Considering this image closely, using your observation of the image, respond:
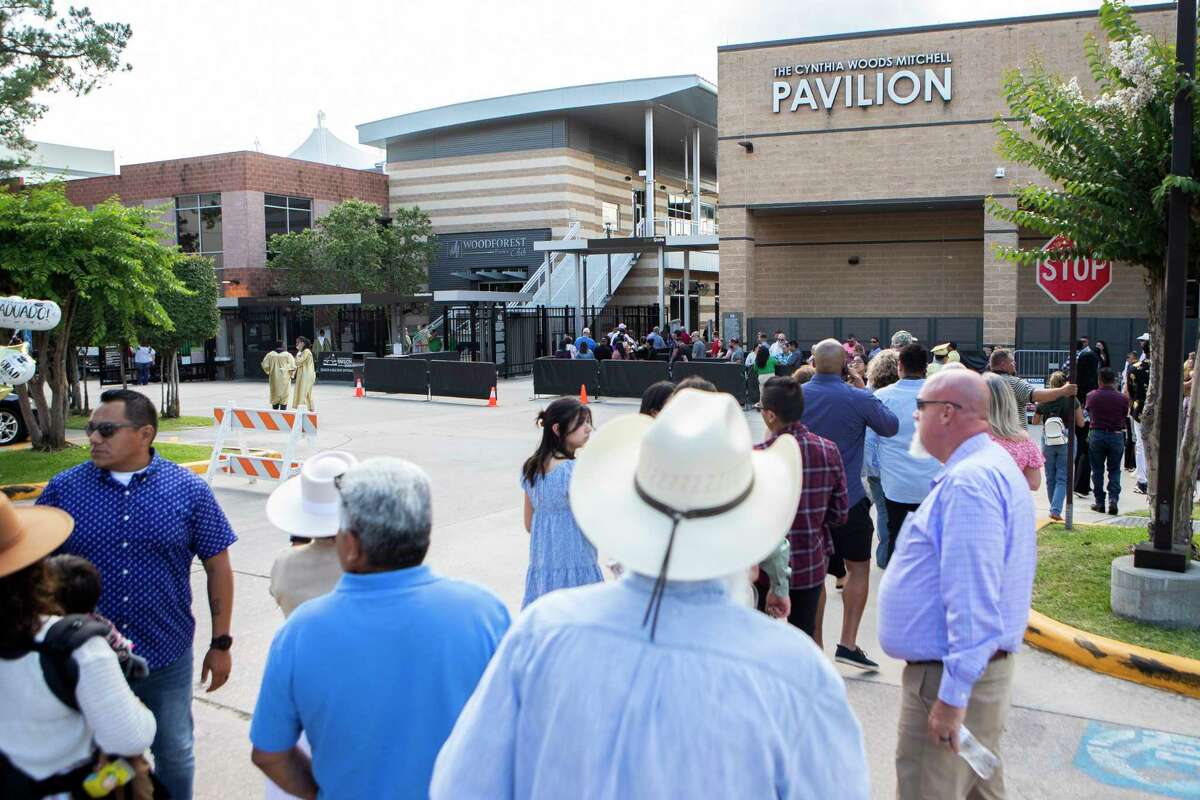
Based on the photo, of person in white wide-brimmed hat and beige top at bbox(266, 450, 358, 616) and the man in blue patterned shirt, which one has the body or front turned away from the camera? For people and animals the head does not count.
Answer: the person in white wide-brimmed hat and beige top

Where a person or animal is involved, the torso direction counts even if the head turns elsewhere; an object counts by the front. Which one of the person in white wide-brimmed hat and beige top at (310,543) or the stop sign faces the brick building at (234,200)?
the person in white wide-brimmed hat and beige top

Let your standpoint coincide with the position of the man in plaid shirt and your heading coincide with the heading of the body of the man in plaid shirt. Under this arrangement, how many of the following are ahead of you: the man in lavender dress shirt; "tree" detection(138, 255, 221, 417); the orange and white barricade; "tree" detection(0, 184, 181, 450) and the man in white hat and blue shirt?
3

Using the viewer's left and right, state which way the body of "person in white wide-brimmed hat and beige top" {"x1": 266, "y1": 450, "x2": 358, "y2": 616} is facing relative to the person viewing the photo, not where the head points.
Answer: facing away from the viewer

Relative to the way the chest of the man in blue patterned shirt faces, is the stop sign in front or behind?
behind

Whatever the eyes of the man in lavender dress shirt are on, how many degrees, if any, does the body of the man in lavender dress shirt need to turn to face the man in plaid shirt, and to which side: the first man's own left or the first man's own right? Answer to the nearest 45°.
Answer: approximately 45° to the first man's own right

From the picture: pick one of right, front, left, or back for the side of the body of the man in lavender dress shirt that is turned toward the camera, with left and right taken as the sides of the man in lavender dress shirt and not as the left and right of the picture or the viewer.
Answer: left

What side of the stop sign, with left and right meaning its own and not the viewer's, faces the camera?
front

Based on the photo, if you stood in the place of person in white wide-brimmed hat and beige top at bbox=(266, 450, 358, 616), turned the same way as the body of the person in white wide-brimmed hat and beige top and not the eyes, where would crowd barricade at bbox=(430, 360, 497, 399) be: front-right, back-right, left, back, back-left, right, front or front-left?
front

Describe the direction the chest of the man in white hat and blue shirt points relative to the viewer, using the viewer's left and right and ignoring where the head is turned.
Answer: facing away from the viewer

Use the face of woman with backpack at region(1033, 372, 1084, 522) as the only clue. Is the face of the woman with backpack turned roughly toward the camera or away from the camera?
away from the camera

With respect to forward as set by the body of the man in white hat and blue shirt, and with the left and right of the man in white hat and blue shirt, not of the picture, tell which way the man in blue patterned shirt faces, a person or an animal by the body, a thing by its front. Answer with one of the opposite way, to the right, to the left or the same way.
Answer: the opposite way

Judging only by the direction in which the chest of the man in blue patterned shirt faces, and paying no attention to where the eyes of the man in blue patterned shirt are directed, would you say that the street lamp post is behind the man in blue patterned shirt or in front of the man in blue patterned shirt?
behind

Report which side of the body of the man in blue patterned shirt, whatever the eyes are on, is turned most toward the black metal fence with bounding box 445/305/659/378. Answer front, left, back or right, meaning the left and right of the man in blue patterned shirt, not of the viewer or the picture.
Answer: back

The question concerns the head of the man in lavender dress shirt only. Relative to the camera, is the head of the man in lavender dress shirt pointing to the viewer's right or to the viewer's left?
to the viewer's left

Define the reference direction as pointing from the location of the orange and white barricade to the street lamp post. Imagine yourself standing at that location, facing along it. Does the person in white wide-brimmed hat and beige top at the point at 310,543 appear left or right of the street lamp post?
right

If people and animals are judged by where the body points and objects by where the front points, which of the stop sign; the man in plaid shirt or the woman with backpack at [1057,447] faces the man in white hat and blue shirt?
the stop sign

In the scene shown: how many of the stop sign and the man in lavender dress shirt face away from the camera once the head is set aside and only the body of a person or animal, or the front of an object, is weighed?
0

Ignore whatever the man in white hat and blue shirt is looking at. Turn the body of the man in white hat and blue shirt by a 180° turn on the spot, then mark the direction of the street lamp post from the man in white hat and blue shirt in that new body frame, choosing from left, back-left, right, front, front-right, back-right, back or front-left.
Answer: back-left
